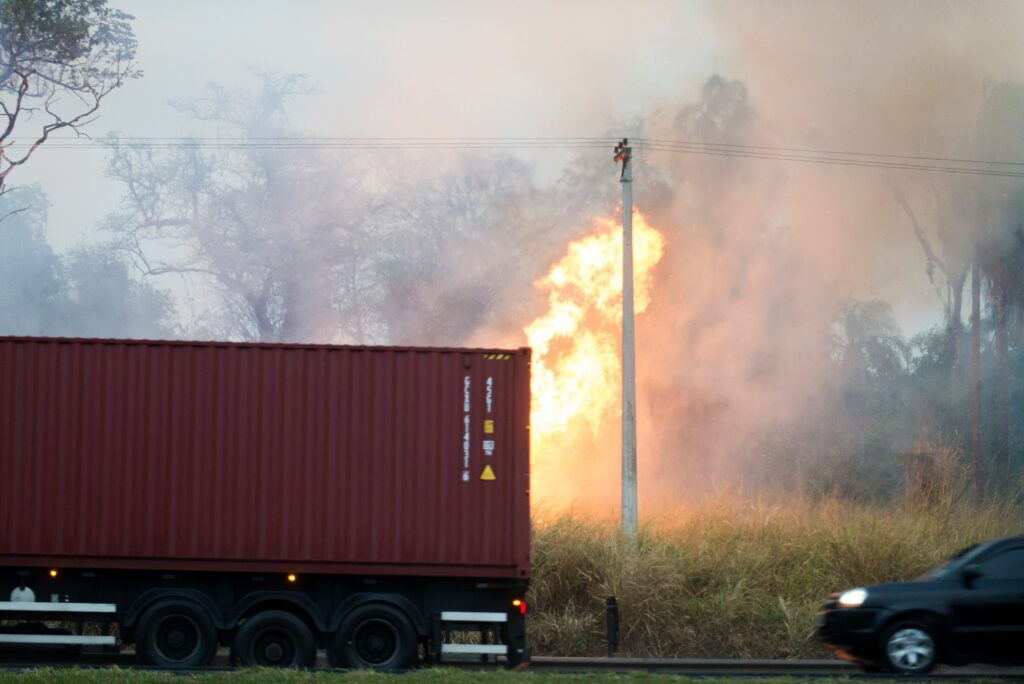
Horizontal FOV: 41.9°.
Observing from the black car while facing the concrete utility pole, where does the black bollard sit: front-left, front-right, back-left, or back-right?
front-left

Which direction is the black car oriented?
to the viewer's left

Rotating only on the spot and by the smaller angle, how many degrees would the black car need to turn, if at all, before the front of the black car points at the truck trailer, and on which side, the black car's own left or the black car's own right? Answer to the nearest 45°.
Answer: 0° — it already faces it

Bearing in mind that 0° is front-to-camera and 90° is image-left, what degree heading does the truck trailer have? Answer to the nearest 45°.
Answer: approximately 90°

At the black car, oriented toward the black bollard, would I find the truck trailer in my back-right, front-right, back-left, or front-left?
front-left

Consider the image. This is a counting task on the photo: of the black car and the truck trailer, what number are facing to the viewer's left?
2

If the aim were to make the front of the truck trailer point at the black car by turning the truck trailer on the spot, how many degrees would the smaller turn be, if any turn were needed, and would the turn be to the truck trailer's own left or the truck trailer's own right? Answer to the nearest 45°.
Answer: approximately 180°

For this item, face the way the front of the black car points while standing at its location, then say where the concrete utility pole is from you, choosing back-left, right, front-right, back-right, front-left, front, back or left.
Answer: front-right

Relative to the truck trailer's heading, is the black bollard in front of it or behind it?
behind
